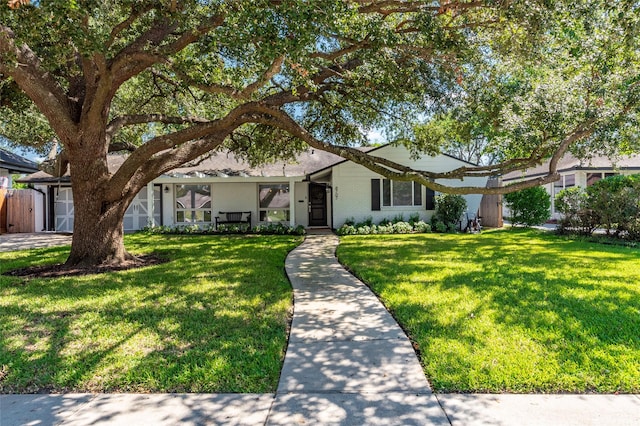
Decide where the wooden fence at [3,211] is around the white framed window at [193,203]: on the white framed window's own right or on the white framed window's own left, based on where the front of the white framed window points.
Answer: on the white framed window's own right

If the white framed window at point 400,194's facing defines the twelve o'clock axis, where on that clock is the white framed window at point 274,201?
the white framed window at point 274,201 is roughly at 3 o'clock from the white framed window at point 400,194.

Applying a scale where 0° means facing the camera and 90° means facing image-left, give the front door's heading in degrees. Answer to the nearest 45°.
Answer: approximately 0°

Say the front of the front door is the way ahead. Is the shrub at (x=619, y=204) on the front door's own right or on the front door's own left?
on the front door's own left

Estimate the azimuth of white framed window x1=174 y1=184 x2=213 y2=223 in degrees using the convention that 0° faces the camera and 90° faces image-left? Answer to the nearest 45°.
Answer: approximately 0°

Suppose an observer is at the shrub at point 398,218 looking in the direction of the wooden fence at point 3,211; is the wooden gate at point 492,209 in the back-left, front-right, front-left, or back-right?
back-right

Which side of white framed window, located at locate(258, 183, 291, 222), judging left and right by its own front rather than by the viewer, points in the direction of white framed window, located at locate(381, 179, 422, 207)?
left

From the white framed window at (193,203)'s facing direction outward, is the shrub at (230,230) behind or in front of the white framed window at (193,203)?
in front

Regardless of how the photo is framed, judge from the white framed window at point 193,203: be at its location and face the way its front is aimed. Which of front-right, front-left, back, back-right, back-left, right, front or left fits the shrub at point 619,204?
front-left

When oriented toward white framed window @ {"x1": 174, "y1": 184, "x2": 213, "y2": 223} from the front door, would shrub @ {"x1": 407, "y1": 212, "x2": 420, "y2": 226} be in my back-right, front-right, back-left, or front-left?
back-left
